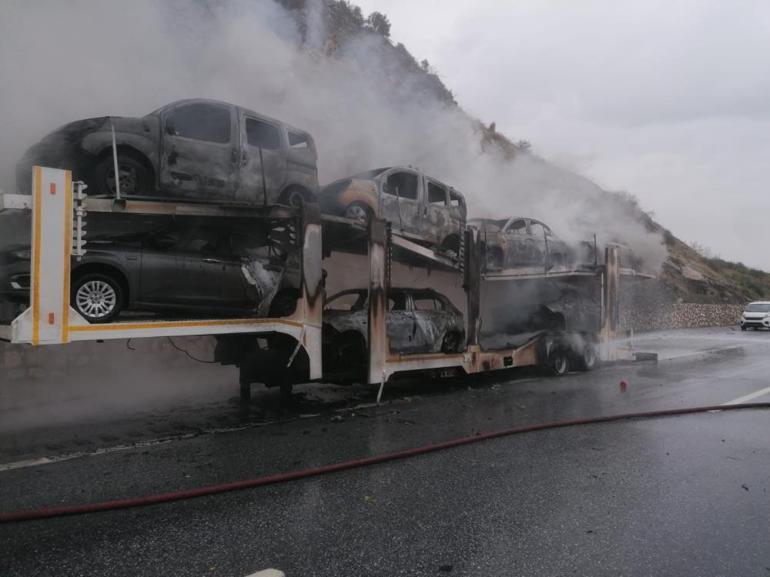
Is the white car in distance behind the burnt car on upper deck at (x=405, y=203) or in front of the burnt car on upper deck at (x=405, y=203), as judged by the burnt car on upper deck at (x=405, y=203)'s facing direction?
behind

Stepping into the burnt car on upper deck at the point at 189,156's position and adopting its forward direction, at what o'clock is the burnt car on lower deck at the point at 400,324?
The burnt car on lower deck is roughly at 7 o'clock from the burnt car on upper deck.

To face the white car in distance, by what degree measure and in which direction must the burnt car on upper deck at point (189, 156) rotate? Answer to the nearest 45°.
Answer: approximately 180°

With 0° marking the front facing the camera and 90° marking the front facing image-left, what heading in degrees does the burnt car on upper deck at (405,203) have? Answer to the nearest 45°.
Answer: approximately 45°

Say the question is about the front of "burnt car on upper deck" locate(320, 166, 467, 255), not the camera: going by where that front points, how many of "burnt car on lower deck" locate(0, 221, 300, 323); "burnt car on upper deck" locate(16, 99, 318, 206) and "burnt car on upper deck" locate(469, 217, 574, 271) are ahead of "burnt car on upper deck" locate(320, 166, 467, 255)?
2

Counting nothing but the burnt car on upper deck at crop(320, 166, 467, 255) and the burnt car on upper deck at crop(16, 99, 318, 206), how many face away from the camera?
0

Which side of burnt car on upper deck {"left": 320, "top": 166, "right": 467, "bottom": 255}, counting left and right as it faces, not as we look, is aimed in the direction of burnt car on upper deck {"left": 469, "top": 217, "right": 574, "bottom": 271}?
back

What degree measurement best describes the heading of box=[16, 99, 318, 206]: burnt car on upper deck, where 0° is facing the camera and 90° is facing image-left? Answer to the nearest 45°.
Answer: approximately 45°

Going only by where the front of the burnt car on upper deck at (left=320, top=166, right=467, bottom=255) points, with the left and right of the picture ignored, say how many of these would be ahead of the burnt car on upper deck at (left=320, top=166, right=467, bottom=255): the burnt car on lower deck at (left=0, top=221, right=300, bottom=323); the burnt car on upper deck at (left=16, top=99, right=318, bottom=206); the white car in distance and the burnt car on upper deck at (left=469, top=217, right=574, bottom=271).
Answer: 2

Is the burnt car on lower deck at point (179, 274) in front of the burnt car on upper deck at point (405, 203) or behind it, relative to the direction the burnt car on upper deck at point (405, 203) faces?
in front
